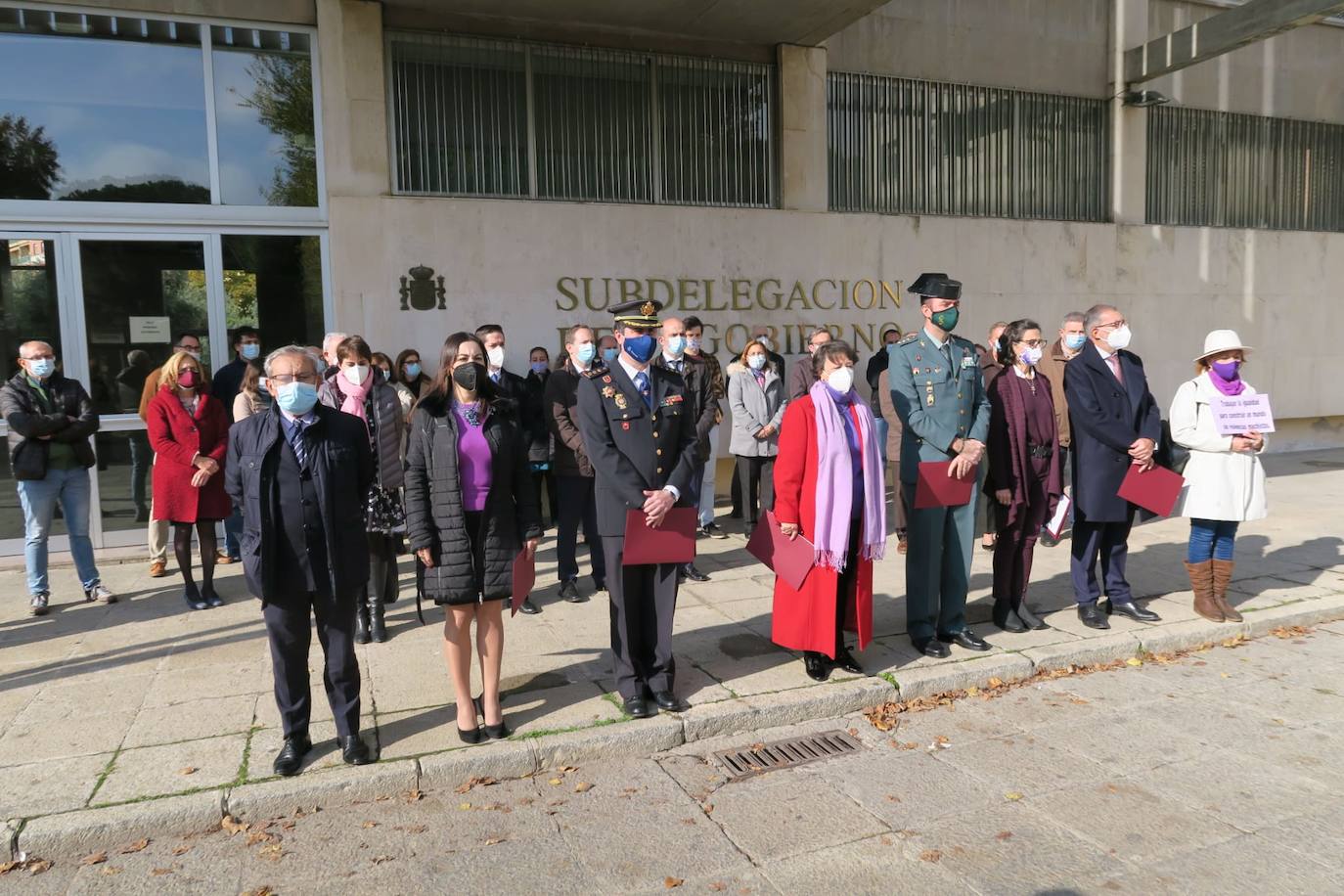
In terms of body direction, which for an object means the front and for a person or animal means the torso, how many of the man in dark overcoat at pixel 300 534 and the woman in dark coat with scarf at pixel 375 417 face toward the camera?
2

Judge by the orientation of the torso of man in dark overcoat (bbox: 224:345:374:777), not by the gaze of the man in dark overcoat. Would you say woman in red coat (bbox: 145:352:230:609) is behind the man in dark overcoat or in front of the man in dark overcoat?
behind

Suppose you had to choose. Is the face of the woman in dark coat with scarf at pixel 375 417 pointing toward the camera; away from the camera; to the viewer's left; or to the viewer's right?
toward the camera

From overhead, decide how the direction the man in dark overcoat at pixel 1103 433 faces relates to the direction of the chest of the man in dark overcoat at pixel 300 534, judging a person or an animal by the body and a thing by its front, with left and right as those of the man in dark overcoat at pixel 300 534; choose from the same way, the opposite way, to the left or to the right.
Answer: the same way

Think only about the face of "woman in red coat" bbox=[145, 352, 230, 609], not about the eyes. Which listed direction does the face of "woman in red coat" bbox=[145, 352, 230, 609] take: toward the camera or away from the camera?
toward the camera

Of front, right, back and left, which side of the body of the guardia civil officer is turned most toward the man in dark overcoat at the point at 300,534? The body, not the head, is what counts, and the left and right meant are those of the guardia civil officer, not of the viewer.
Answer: right

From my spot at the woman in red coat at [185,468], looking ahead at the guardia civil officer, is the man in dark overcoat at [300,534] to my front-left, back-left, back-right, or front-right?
front-right

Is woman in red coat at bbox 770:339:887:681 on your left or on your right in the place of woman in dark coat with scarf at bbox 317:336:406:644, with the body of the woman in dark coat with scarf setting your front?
on your left

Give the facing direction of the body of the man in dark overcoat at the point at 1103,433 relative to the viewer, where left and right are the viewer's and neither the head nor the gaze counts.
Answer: facing the viewer and to the right of the viewer

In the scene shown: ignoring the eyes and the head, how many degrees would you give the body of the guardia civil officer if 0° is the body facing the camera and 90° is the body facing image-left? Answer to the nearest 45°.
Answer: approximately 315°

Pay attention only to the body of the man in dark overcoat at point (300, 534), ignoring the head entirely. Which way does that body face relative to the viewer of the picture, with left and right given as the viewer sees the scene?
facing the viewer

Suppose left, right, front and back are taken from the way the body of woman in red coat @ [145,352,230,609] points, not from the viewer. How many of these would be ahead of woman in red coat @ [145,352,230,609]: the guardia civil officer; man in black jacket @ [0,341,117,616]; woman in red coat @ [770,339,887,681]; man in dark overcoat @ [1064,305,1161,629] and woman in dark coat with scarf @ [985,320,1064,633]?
4

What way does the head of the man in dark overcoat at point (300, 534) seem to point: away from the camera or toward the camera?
toward the camera

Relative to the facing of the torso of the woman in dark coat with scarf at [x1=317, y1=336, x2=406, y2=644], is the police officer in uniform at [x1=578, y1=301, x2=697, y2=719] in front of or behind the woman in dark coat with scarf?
in front
